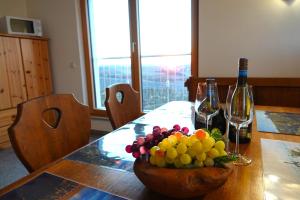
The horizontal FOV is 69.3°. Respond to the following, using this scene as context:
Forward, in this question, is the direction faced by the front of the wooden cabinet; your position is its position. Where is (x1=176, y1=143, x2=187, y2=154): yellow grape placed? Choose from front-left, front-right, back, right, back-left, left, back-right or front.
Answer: front-right

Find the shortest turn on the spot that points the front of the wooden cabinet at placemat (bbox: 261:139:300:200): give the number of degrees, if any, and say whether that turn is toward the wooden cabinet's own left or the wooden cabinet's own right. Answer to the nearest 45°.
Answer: approximately 45° to the wooden cabinet's own right

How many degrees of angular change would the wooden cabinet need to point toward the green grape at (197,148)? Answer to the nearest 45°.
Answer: approximately 45° to its right

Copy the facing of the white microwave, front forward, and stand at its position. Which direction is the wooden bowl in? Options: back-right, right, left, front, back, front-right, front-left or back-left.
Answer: front-right

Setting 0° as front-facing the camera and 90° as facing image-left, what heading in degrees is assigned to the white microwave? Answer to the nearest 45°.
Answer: approximately 315°

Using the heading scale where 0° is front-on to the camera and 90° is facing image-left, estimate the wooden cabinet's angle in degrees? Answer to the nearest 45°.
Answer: approximately 315°
